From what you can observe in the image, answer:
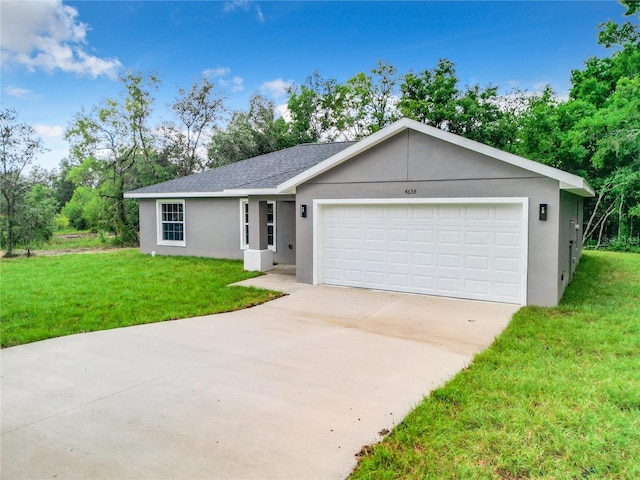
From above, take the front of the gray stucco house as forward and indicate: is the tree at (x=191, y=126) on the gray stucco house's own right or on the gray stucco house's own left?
on the gray stucco house's own right

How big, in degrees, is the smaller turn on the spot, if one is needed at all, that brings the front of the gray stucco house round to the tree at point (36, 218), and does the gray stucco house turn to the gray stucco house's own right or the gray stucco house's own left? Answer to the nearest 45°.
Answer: approximately 90° to the gray stucco house's own right

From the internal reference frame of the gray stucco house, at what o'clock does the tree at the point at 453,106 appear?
The tree is roughly at 5 o'clock from the gray stucco house.

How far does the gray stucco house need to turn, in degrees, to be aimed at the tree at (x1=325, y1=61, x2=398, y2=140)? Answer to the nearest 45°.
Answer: approximately 135° to its right

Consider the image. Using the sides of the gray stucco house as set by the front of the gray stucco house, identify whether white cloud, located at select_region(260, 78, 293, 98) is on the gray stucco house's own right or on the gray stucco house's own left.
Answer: on the gray stucco house's own right

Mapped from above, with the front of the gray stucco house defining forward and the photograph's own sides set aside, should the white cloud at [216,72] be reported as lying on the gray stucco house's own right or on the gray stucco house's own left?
on the gray stucco house's own right

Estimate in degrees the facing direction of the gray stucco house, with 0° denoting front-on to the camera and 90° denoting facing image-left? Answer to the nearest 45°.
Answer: approximately 45°
